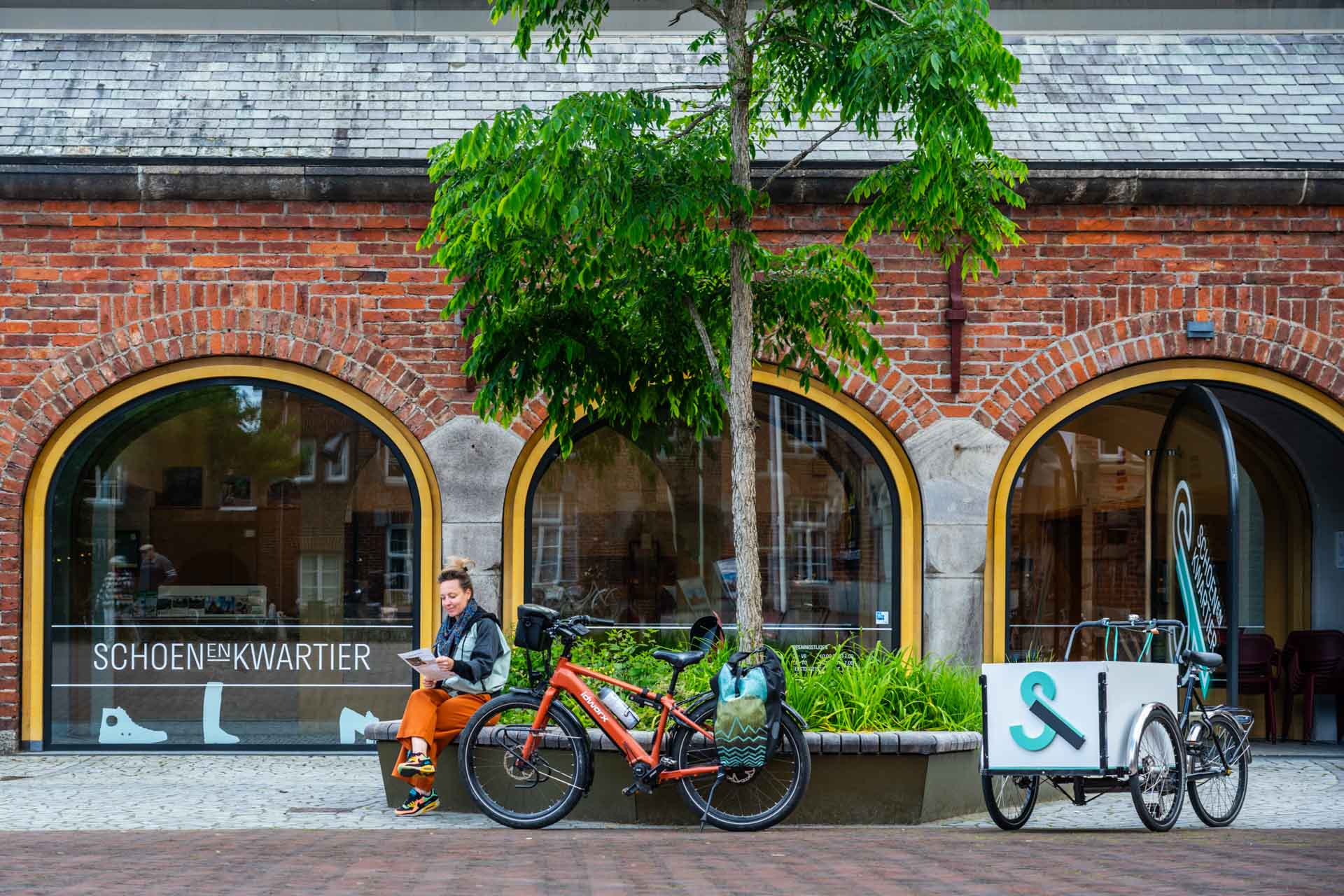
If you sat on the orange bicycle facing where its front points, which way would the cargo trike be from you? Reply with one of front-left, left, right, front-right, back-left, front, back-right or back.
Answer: back

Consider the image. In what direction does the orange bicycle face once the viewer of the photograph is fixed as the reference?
facing to the left of the viewer

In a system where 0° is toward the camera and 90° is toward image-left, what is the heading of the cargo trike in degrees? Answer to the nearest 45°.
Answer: approximately 45°

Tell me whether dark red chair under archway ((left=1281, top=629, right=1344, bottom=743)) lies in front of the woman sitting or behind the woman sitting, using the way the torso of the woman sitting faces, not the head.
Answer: behind

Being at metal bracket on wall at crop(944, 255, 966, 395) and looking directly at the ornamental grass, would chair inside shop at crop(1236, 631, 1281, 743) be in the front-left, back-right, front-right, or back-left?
back-left

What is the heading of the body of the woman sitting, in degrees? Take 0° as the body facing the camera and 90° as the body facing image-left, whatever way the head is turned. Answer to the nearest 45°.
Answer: approximately 45°
